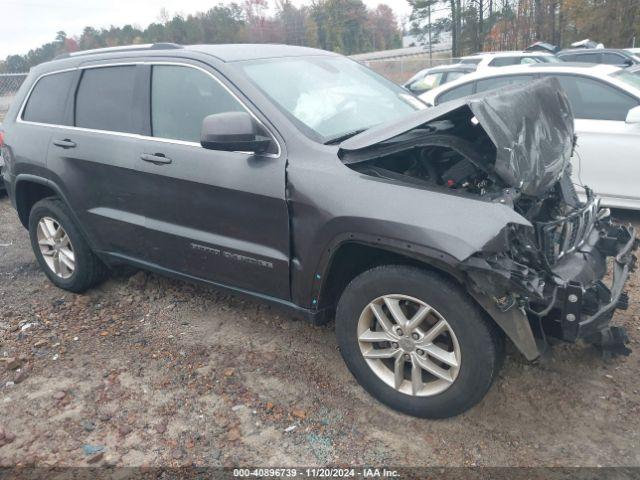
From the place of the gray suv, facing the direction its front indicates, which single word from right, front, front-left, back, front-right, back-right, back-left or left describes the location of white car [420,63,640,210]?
left

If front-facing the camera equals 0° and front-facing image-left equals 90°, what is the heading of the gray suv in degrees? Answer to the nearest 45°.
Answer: approximately 315°

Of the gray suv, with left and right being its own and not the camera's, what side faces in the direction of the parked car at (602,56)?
left
